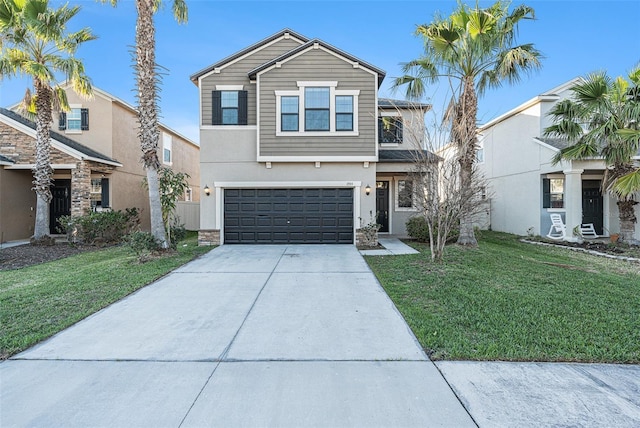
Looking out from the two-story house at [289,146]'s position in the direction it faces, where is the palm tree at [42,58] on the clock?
The palm tree is roughly at 3 o'clock from the two-story house.

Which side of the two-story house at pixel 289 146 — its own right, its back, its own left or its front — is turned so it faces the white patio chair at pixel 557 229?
left

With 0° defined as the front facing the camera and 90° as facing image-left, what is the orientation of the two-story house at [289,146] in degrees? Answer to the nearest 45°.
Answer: approximately 0°

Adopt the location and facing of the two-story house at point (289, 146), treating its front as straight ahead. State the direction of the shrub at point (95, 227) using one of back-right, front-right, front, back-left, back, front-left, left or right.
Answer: right

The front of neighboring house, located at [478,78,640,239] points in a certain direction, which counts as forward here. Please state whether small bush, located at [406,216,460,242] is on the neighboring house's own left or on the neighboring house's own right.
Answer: on the neighboring house's own right

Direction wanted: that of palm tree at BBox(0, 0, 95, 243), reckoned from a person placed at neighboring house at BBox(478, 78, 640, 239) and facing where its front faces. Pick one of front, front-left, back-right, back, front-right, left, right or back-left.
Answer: right

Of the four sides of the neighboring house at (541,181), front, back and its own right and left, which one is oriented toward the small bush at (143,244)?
right

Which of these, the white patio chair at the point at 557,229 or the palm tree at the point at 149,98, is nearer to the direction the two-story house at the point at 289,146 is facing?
the palm tree

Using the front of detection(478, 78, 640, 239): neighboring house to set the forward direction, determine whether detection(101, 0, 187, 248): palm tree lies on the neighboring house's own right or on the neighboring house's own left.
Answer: on the neighboring house's own right

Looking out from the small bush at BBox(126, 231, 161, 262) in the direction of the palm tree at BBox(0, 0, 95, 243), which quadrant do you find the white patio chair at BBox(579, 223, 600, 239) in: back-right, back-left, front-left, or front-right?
back-right

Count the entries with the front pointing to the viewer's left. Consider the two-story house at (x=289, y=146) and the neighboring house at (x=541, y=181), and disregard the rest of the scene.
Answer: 0

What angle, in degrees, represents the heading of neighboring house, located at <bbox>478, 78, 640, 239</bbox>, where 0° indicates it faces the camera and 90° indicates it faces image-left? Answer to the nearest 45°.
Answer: approximately 315°

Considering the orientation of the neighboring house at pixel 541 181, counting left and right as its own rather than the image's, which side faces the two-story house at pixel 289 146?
right
